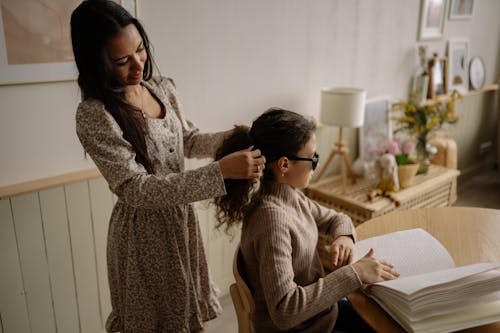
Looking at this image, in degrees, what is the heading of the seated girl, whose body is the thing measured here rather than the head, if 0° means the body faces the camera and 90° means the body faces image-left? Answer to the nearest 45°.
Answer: approximately 270°

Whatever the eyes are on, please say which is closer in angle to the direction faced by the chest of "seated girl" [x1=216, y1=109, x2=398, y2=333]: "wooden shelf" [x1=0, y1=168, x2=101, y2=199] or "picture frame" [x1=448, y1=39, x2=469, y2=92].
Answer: the picture frame

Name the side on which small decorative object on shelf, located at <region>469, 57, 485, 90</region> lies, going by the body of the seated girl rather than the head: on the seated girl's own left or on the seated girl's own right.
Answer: on the seated girl's own left

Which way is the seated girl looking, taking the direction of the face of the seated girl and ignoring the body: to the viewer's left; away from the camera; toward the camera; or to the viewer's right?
to the viewer's right

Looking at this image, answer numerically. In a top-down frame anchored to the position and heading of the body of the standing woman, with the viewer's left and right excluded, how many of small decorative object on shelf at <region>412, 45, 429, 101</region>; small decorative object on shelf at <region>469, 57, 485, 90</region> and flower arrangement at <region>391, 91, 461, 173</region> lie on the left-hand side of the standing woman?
3

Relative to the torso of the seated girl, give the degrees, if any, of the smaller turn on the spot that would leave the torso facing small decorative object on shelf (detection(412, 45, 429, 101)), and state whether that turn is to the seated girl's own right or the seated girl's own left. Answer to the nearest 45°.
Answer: approximately 90° to the seated girl's own left

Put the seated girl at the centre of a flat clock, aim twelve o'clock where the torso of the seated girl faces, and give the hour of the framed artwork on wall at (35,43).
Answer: The framed artwork on wall is roughly at 7 o'clock from the seated girl.
